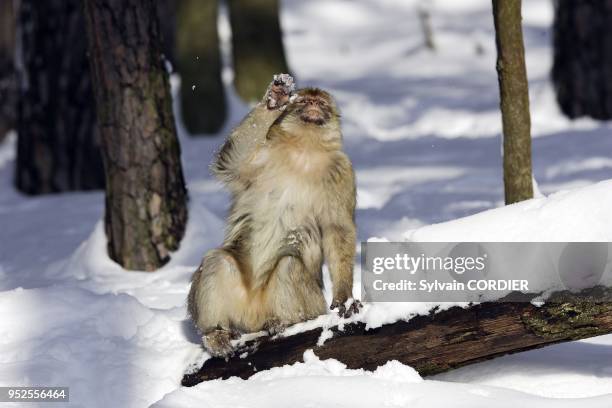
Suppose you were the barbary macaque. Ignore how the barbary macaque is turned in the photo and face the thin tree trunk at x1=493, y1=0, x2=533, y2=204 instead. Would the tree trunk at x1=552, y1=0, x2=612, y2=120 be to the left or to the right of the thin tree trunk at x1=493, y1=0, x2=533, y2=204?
left

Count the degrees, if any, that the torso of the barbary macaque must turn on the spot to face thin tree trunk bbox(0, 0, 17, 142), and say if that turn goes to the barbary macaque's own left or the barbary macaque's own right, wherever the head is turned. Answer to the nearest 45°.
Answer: approximately 180°

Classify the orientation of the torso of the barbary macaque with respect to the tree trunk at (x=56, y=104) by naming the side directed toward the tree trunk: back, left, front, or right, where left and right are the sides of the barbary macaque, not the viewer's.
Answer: back

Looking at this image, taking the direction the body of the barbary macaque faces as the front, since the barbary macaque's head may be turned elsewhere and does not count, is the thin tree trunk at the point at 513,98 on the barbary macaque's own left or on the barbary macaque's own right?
on the barbary macaque's own left

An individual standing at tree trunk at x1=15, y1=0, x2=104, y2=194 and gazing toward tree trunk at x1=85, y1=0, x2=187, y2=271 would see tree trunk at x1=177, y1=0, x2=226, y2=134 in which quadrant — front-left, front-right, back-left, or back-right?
back-left

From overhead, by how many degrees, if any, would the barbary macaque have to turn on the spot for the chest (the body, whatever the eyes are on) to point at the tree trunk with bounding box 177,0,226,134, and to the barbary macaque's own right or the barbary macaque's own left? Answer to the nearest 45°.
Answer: approximately 180°

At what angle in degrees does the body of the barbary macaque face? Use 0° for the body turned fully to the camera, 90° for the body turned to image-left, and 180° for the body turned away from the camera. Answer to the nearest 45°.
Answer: approximately 0°

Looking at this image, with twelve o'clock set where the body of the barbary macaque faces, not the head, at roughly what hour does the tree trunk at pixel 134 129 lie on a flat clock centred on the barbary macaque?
The tree trunk is roughly at 5 o'clock from the barbary macaque.

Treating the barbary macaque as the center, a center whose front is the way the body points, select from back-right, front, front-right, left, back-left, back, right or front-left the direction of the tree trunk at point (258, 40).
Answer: back

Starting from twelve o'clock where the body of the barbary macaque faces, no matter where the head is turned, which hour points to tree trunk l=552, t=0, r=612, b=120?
The tree trunk is roughly at 7 o'clock from the barbary macaque.
